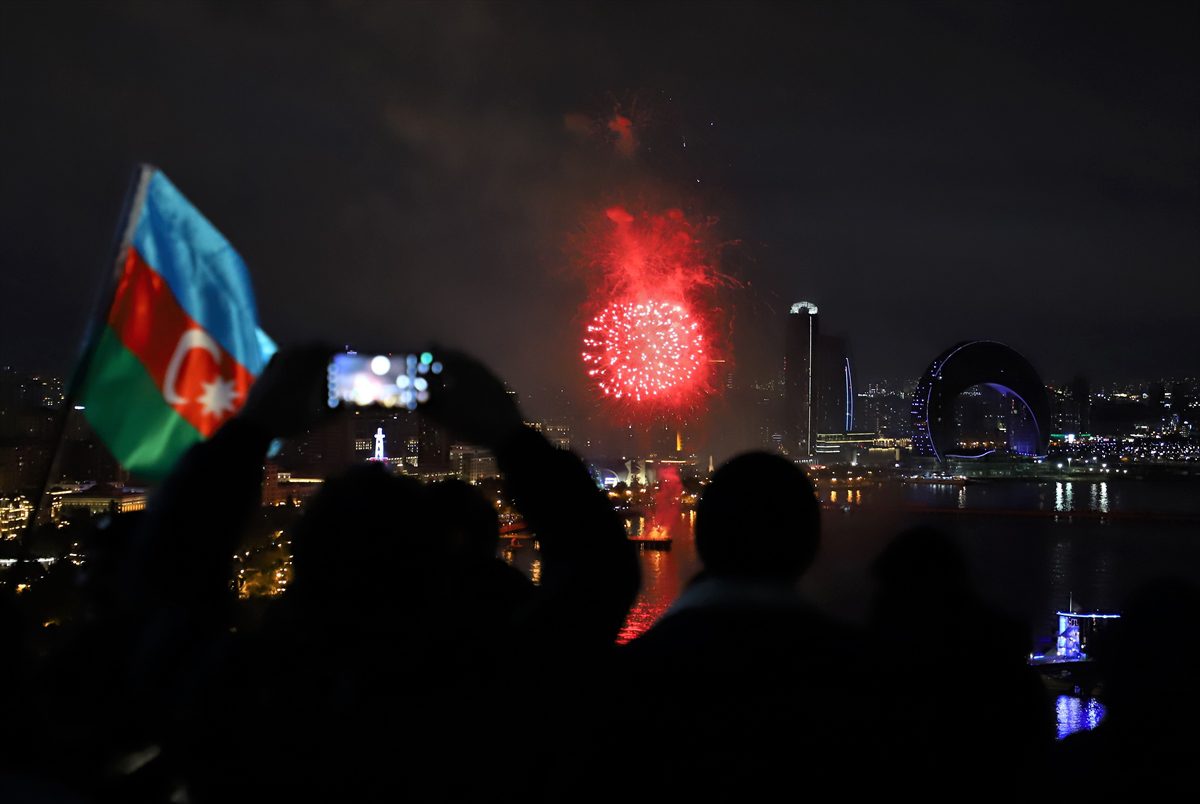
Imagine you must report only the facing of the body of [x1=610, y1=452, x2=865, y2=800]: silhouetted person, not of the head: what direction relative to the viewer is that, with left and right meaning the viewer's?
facing away from the viewer

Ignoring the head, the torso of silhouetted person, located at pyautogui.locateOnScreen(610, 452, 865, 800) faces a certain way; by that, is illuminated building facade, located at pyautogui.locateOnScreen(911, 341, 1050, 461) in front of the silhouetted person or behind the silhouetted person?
in front

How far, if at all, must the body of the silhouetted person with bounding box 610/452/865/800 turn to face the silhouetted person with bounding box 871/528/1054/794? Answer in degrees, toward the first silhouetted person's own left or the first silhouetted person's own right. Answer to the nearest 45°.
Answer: approximately 45° to the first silhouetted person's own right

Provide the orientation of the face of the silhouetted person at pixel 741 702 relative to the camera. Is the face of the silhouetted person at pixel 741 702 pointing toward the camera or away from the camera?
away from the camera

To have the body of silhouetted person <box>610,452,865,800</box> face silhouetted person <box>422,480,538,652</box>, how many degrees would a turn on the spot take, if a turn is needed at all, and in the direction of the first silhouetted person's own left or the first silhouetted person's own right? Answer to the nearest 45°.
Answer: approximately 45° to the first silhouetted person's own left
